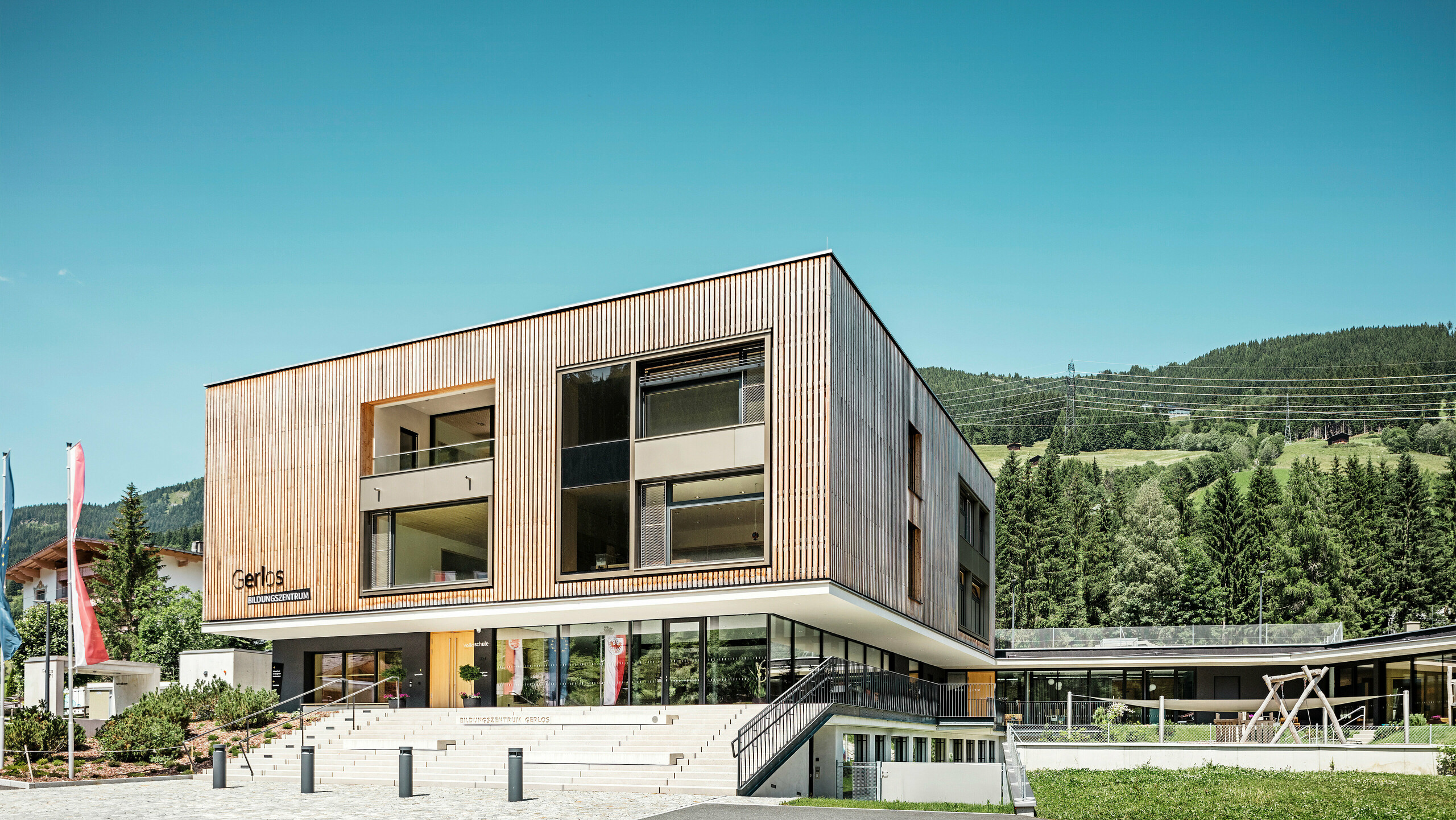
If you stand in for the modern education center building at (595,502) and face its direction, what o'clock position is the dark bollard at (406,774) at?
The dark bollard is roughly at 11 o'clock from the modern education center building.

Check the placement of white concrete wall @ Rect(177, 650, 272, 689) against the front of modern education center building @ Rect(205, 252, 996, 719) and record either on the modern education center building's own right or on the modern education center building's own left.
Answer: on the modern education center building's own right

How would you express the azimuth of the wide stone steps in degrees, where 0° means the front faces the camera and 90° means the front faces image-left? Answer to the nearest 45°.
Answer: approximately 45°

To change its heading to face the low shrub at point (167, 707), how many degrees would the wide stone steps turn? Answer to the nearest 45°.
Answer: approximately 90° to its right

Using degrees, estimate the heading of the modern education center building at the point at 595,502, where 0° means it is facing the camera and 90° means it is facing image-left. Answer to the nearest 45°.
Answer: approximately 45°
